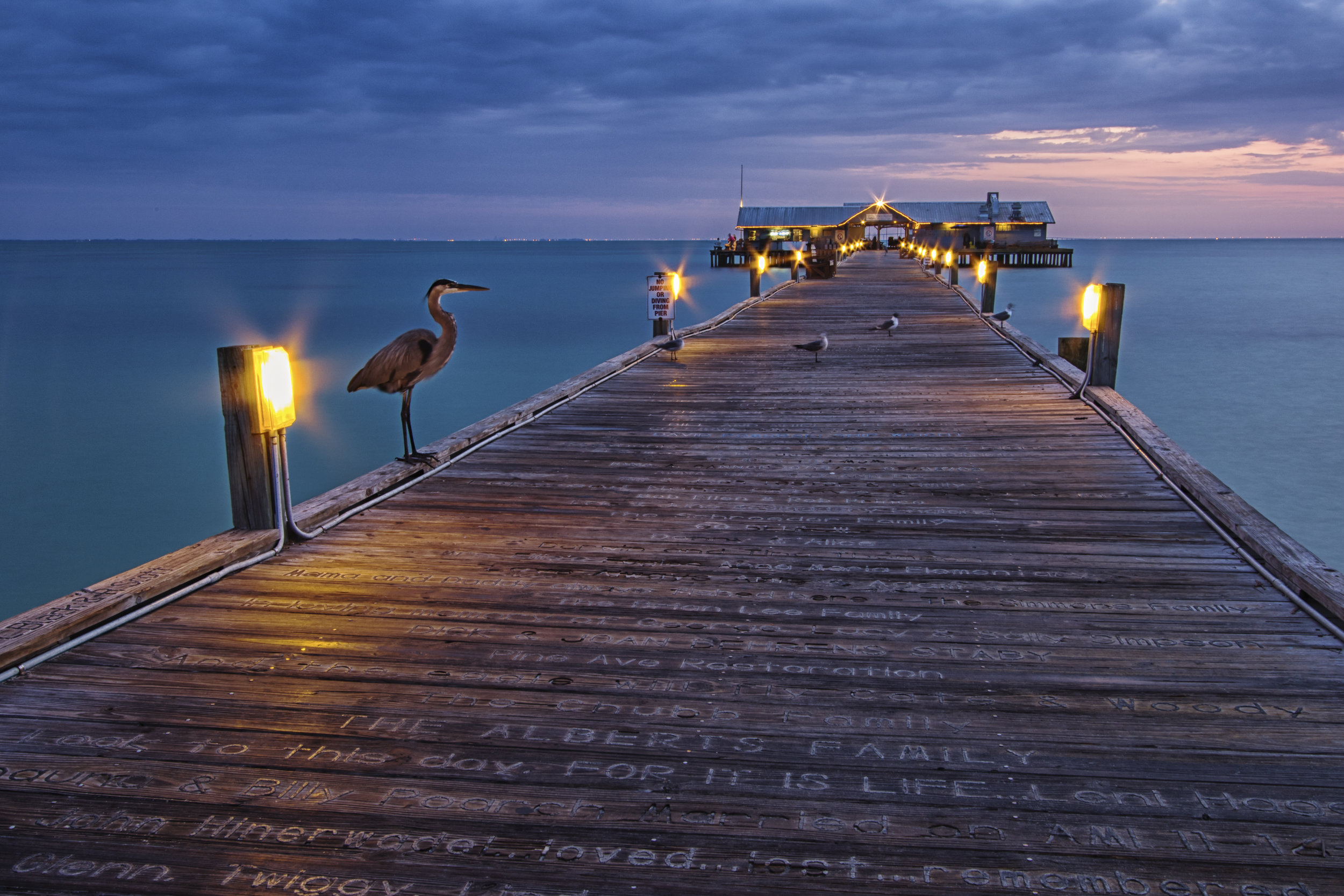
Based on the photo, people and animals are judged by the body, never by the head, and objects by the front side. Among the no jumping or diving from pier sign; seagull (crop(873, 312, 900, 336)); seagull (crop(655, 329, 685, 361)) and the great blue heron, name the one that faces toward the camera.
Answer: the no jumping or diving from pier sign

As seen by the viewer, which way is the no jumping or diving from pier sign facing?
toward the camera

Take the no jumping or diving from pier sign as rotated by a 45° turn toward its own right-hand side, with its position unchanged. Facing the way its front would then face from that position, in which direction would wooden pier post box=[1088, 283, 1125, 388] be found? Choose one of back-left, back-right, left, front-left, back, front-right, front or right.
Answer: left

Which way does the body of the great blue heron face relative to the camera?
to the viewer's right

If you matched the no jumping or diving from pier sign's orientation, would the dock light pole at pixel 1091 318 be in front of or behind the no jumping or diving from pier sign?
in front

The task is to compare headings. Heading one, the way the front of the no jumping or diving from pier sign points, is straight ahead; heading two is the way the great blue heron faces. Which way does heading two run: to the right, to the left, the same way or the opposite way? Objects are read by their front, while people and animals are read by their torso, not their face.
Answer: to the left
